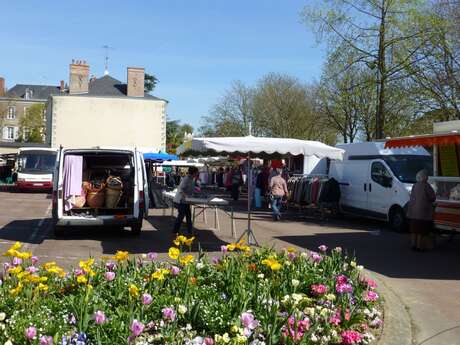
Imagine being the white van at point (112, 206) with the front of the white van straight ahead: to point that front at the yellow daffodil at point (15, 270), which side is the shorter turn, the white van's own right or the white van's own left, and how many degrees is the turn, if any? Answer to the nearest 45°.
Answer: approximately 180°

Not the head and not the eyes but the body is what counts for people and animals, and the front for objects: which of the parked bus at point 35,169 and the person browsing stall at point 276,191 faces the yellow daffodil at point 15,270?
the parked bus

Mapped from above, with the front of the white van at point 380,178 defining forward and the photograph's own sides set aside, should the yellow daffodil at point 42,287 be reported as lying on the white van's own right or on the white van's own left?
on the white van's own right

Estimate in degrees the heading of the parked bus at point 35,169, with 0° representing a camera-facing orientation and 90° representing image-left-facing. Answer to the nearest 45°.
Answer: approximately 0°

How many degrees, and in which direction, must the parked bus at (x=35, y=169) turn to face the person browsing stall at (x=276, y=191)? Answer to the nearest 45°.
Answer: approximately 45° to its left

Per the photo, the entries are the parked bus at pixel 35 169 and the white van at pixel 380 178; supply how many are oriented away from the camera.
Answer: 0

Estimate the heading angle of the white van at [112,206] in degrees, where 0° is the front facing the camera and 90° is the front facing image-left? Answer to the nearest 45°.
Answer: approximately 180°

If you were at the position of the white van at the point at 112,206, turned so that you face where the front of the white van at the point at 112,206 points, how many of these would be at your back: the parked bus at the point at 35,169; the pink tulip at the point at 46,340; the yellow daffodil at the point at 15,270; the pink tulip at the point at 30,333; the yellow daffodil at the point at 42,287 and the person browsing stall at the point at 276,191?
4

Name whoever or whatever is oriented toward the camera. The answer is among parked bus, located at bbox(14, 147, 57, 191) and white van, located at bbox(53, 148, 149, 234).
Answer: the parked bus

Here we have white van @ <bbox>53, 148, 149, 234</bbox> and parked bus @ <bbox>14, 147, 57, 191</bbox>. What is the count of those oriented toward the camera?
1

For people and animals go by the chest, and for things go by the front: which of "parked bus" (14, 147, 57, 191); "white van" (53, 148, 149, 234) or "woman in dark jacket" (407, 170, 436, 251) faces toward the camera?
the parked bus
